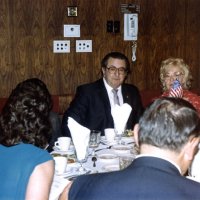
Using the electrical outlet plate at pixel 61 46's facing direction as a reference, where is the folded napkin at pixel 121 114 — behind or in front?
in front

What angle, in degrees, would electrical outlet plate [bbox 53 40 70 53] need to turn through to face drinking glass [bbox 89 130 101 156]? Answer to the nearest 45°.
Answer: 0° — it already faces it

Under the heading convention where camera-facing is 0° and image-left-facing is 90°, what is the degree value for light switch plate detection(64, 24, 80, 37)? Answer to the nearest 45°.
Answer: approximately 0°

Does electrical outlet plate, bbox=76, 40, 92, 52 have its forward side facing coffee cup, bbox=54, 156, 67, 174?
yes

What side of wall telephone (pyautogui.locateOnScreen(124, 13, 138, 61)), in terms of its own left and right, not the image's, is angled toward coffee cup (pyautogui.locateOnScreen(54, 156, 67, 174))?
front

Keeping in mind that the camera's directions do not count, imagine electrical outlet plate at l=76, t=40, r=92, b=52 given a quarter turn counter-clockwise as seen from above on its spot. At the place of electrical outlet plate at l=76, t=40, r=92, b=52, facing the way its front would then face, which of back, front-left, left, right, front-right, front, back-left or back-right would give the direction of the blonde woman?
front-right

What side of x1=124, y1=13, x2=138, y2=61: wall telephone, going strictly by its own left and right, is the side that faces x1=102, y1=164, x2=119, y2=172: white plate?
front

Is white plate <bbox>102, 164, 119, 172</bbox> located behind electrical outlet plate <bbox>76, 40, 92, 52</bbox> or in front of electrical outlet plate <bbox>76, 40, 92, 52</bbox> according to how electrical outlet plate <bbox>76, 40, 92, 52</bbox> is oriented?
in front

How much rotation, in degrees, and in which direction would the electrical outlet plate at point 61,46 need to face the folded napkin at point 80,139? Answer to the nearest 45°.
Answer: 0° — it already faces it
